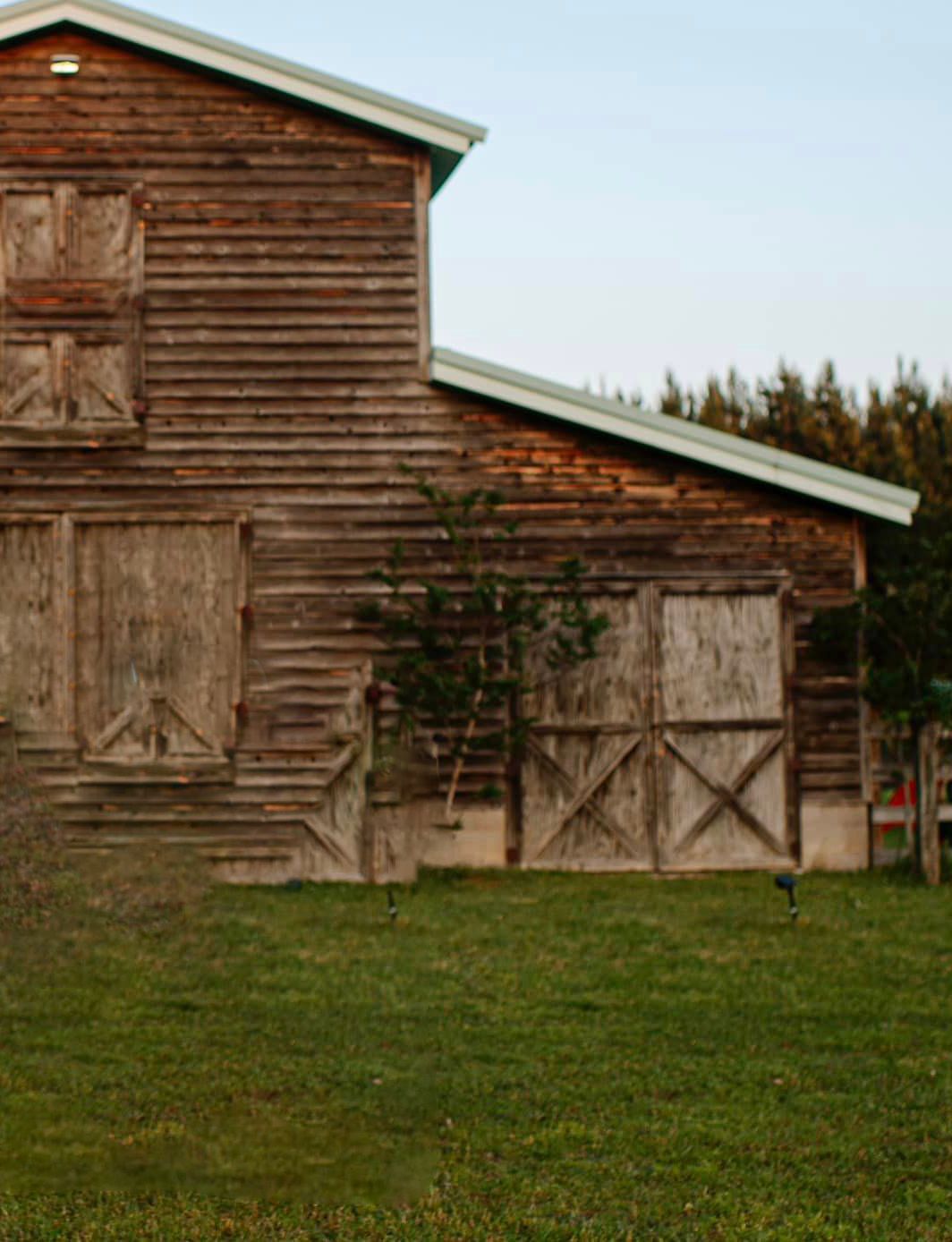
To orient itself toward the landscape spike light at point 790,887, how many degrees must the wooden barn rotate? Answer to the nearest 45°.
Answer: approximately 45° to its left

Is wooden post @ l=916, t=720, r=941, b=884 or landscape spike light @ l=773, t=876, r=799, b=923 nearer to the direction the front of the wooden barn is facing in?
the landscape spike light

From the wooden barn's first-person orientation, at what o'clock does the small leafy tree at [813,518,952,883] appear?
The small leafy tree is roughly at 9 o'clock from the wooden barn.

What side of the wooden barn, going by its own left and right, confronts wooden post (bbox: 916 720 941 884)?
left

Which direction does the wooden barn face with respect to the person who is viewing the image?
facing the viewer
